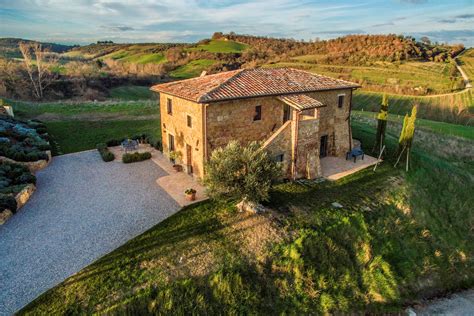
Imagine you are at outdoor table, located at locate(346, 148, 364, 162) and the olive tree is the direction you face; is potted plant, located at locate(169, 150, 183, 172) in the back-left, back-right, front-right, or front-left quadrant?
front-right
